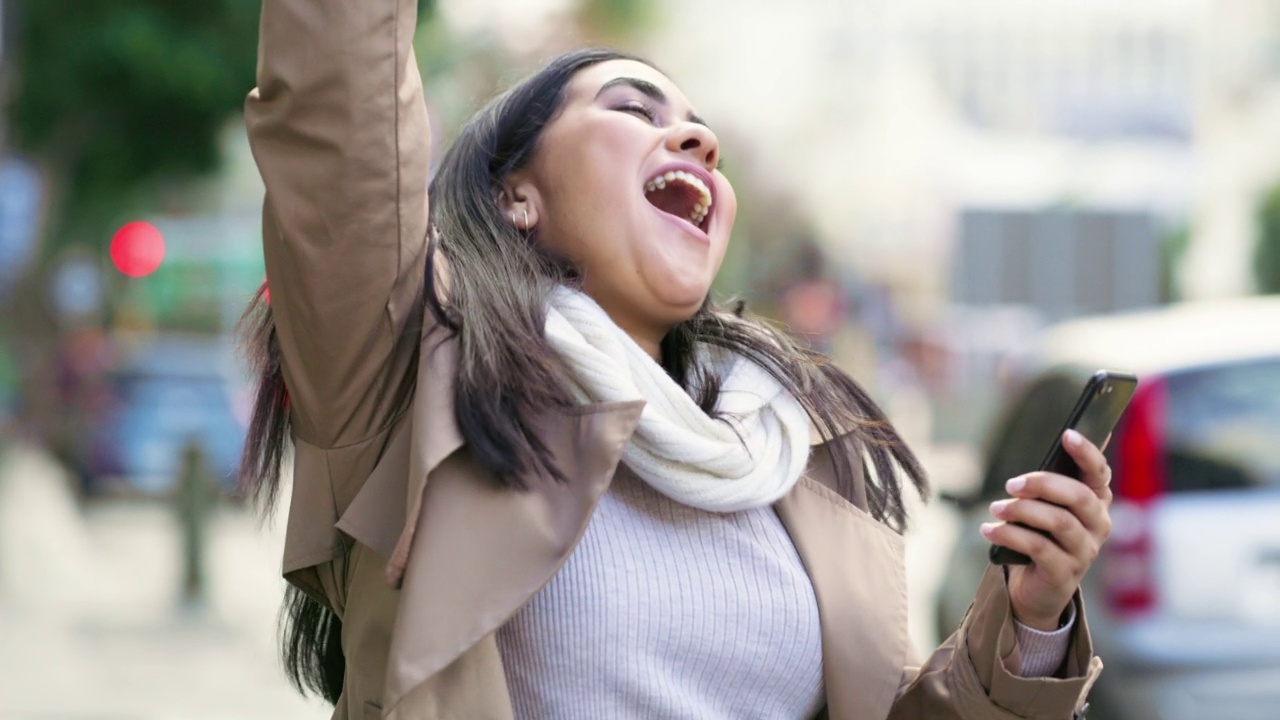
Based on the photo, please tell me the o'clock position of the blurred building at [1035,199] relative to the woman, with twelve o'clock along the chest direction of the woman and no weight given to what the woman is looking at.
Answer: The blurred building is roughly at 8 o'clock from the woman.

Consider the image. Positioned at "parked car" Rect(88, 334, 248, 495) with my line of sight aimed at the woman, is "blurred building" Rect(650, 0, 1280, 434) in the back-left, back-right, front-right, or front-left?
back-left

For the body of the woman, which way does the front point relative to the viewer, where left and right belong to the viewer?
facing the viewer and to the right of the viewer

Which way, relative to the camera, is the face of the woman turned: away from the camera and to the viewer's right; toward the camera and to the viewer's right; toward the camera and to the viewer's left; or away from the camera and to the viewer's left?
toward the camera and to the viewer's right

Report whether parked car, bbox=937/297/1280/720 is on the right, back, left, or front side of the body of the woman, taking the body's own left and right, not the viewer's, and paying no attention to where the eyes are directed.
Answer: left

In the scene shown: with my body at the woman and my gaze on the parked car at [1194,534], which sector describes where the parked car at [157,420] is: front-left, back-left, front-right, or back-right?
front-left

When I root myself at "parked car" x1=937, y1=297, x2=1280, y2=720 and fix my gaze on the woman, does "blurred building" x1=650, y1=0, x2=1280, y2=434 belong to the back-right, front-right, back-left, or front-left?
back-right

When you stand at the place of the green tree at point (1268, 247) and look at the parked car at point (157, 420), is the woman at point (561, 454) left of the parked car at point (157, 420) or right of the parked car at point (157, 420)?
left
